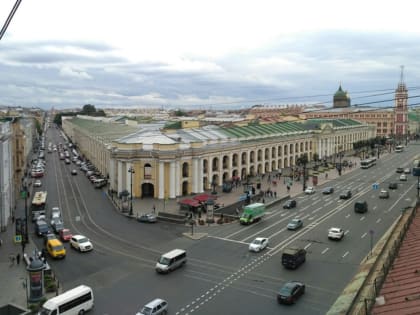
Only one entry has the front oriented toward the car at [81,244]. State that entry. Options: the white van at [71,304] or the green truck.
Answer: the green truck

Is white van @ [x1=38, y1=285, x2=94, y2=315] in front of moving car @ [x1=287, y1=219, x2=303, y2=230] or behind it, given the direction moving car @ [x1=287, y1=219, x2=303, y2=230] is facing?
in front

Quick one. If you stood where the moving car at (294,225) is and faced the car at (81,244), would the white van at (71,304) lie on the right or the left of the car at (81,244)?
left

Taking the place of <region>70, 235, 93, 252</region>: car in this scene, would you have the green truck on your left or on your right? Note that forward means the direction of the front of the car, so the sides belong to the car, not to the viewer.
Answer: on your left

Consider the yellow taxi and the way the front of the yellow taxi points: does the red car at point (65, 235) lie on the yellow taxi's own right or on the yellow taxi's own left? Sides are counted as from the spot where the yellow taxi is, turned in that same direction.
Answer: on the yellow taxi's own left

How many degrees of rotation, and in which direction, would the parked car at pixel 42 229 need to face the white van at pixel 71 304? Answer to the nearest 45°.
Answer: approximately 45° to its right

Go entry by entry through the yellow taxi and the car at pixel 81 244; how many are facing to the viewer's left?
0

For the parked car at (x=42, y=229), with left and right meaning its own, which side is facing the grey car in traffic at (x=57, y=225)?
left

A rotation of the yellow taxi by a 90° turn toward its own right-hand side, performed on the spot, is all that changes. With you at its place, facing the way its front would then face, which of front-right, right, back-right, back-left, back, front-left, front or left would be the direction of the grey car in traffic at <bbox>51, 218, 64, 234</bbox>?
back-right

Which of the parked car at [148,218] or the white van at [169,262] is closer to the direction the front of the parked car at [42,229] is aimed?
the white van

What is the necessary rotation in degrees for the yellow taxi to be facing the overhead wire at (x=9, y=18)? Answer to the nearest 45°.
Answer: approximately 45° to its right

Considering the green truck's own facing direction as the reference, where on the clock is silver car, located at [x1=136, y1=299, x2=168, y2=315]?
The silver car is roughly at 11 o'clock from the green truck.

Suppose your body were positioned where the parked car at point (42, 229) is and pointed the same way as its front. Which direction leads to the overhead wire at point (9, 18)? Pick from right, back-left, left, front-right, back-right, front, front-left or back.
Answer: front-right

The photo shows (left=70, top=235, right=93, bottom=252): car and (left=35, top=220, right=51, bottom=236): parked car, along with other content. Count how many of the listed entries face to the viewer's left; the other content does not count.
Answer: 0

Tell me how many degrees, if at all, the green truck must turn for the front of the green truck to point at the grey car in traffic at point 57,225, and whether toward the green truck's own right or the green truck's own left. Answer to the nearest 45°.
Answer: approximately 45° to the green truck's own right

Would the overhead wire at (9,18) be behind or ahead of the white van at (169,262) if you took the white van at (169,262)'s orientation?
ahead
